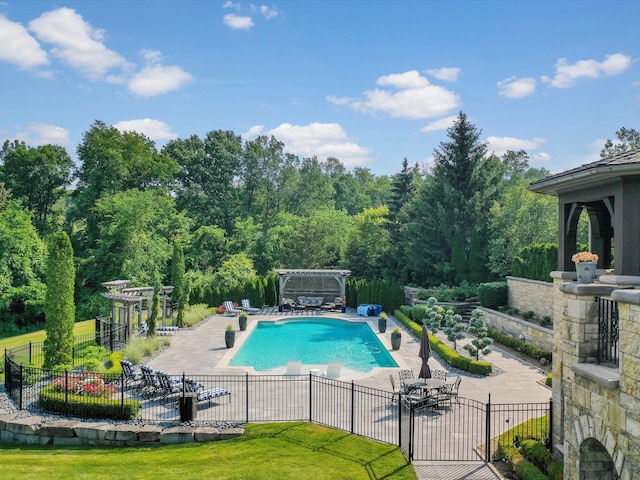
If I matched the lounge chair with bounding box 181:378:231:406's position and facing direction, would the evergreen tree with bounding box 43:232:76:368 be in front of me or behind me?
behind

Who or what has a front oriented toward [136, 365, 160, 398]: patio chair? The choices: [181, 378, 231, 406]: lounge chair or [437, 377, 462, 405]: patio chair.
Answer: [437, 377, 462, 405]: patio chair

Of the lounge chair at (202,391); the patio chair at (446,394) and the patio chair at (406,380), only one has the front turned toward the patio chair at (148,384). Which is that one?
the patio chair at (446,394)

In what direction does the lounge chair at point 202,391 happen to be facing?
to the viewer's right

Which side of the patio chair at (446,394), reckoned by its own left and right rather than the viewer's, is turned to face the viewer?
left
